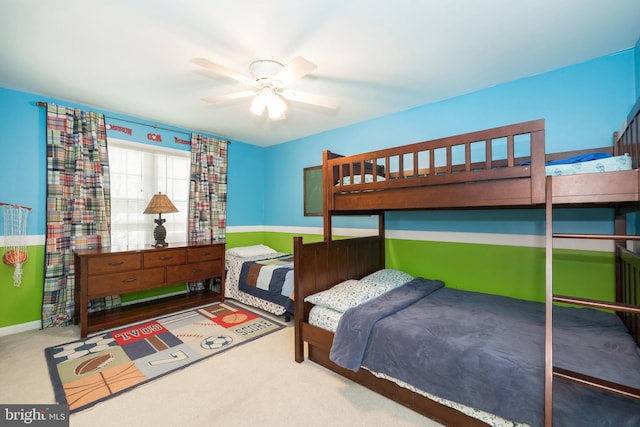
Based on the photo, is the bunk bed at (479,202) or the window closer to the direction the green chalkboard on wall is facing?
the window

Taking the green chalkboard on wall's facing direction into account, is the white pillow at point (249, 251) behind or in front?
in front

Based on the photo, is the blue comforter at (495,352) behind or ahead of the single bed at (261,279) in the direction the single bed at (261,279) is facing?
ahead

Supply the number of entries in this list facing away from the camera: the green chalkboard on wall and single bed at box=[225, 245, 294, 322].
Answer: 0

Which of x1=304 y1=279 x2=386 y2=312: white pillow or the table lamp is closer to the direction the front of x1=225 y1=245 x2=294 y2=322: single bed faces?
the white pillow

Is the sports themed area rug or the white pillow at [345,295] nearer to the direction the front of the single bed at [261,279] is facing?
the white pillow

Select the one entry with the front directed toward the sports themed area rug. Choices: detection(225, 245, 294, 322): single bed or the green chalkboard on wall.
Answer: the green chalkboard on wall

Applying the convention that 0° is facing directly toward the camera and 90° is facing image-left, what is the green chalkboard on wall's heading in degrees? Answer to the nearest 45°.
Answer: approximately 45°

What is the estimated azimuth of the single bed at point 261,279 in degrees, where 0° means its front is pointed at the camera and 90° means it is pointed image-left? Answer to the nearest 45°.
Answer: approximately 315°

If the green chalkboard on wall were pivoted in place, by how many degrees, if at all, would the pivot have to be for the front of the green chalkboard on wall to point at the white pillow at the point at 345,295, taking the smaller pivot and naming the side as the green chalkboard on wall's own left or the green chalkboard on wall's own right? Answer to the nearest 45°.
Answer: approximately 45° to the green chalkboard on wall's own left

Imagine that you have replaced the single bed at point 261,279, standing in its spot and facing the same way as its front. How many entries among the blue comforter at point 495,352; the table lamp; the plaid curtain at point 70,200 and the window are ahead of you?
1
